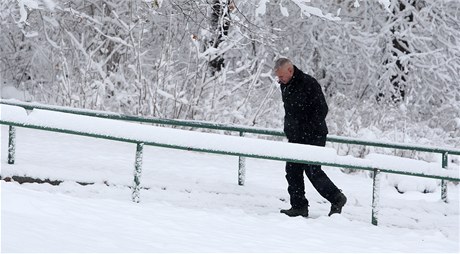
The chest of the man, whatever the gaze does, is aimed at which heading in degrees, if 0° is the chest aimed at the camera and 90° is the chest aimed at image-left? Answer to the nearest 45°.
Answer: approximately 90°
